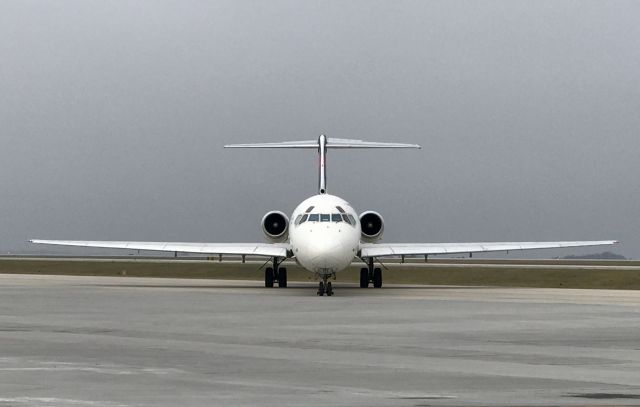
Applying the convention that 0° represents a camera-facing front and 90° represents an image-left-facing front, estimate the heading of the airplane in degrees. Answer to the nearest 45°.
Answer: approximately 0°
